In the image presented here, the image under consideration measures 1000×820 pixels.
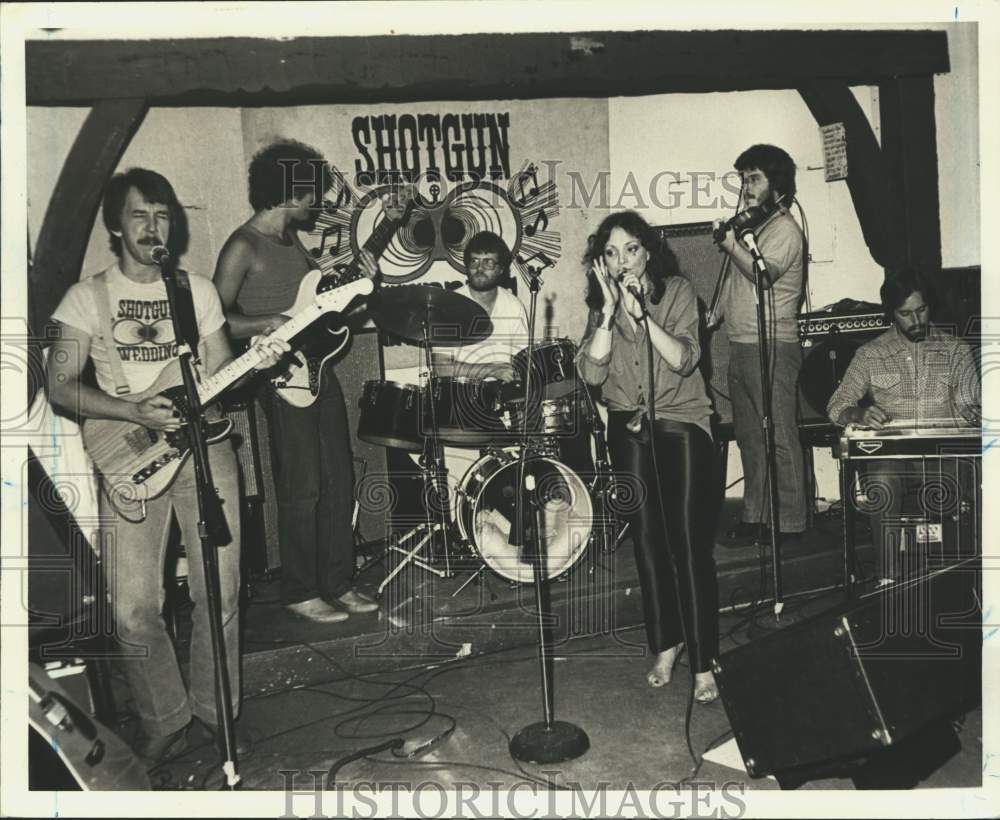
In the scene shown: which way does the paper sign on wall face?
toward the camera

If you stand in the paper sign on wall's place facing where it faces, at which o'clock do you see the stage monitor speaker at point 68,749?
The stage monitor speaker is roughly at 1 o'clock from the paper sign on wall.

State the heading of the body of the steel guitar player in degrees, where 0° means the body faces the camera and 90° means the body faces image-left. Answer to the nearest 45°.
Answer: approximately 0°

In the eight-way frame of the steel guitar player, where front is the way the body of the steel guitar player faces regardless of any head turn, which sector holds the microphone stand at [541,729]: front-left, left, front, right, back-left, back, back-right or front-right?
front-right

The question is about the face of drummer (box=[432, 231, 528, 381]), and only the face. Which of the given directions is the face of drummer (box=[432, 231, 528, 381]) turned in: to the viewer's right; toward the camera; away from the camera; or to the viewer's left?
toward the camera

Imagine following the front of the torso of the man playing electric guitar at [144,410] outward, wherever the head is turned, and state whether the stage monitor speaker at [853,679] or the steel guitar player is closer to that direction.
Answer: the stage monitor speaker

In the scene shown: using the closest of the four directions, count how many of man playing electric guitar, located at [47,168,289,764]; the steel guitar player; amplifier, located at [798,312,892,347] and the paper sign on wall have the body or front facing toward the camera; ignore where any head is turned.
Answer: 4

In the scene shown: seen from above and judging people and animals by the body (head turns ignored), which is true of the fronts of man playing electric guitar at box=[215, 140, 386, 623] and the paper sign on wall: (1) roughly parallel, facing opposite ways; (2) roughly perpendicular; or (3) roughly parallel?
roughly perpendicular

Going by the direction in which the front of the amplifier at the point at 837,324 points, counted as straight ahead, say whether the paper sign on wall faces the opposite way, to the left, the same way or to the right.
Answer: the same way

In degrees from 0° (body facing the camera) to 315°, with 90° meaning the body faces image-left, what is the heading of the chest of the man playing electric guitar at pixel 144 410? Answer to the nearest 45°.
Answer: approximately 0°

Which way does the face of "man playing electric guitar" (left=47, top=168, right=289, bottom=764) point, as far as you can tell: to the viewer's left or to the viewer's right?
to the viewer's right

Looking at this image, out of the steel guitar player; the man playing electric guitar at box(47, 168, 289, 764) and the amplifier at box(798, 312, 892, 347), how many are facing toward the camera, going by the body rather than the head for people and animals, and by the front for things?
3

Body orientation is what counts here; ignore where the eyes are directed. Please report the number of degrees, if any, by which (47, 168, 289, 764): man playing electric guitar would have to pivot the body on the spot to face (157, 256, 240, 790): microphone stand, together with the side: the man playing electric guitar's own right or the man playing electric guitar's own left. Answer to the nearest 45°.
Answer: approximately 45° to the man playing electric guitar's own left

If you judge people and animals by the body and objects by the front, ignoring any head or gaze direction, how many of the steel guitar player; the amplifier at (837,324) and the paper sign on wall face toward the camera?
3

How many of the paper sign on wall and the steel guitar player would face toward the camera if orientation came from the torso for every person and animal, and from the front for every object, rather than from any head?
2
